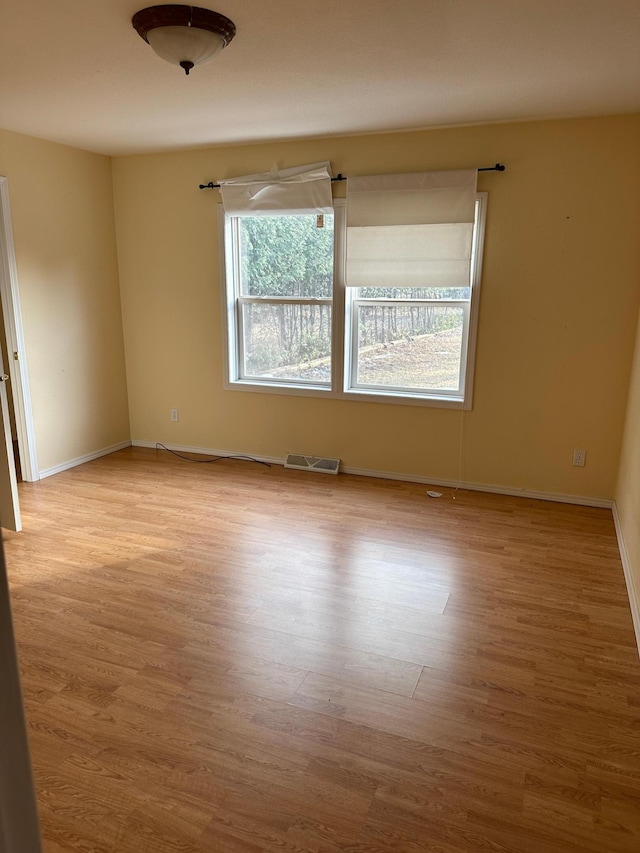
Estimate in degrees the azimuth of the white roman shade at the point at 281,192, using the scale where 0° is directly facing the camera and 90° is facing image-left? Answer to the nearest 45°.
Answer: approximately 0°

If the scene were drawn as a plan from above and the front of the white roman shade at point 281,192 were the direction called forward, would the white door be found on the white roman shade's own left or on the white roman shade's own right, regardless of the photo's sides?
on the white roman shade's own right

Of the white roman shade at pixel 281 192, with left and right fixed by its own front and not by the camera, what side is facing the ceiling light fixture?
front

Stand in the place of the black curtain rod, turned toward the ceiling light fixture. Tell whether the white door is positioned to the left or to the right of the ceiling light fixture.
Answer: right

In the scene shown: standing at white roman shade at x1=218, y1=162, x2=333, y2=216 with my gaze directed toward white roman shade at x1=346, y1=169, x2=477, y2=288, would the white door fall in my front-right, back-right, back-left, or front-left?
back-right

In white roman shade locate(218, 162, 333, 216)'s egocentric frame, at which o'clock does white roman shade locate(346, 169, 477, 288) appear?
white roman shade locate(346, 169, 477, 288) is roughly at 10 o'clock from white roman shade locate(218, 162, 333, 216).

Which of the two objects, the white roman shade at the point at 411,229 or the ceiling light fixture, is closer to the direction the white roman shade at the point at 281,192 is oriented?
the ceiling light fixture
